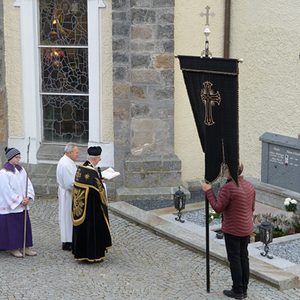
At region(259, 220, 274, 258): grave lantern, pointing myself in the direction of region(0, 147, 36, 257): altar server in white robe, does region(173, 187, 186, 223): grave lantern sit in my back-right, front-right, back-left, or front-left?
front-right

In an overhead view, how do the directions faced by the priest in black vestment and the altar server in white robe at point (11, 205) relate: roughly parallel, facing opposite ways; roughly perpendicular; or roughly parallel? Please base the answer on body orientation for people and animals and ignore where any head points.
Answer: roughly perpendicular

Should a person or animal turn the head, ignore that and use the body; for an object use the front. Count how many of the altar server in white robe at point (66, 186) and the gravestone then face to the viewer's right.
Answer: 1

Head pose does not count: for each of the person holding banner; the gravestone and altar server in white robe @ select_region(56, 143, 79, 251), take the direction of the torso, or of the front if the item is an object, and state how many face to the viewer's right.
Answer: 1

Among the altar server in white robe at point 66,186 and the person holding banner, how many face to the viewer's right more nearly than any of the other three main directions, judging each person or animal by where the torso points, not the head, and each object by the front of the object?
1

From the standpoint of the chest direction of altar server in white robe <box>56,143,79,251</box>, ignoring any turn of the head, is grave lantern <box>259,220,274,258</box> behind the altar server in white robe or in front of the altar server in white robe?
in front

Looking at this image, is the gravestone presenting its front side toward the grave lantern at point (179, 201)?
yes

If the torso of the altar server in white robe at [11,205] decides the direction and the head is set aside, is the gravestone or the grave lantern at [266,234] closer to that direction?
the grave lantern

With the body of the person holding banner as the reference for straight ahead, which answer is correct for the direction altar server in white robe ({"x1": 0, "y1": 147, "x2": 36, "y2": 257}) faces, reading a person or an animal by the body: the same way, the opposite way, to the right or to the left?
the opposite way

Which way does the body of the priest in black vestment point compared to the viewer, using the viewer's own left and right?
facing away from the viewer and to the right of the viewer

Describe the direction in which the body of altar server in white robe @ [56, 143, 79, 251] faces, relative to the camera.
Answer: to the viewer's right

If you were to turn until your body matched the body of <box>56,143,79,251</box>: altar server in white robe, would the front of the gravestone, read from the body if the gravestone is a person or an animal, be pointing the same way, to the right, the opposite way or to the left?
the opposite way

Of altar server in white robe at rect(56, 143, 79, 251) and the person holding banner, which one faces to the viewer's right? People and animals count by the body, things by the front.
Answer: the altar server in white robe

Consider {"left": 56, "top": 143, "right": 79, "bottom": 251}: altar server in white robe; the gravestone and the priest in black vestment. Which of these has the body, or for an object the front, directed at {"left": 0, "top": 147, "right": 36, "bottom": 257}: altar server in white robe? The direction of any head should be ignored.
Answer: the gravestone
